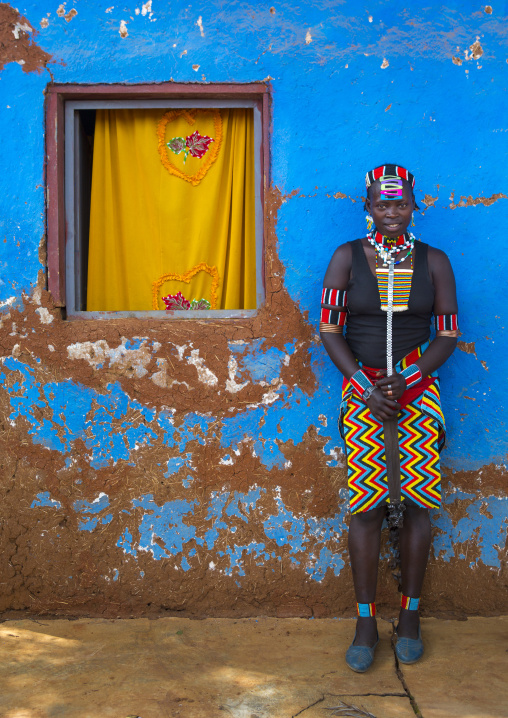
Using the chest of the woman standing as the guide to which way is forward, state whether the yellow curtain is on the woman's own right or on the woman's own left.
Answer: on the woman's own right

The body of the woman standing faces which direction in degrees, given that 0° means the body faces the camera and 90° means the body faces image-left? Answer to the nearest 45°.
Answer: approximately 0°
